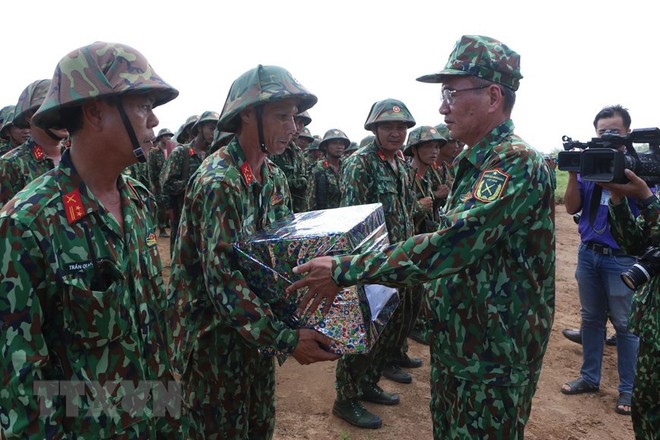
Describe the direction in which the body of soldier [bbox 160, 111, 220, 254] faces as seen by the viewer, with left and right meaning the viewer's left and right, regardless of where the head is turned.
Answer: facing the viewer and to the right of the viewer

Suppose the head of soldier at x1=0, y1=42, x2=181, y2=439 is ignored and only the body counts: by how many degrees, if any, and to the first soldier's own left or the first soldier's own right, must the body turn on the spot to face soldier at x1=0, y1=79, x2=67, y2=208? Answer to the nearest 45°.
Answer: approximately 135° to the first soldier's own left

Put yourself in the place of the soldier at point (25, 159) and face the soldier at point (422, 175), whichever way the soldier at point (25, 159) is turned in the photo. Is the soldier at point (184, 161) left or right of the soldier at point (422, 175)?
left

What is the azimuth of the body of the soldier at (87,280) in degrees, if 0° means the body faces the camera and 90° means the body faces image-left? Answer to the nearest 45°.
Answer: approximately 315°

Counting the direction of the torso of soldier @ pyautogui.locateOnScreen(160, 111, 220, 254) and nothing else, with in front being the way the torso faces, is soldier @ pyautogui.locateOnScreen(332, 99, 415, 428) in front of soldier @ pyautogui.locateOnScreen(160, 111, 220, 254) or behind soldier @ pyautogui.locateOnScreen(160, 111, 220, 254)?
in front

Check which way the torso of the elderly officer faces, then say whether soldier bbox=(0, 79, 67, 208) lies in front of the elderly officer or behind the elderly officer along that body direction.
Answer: in front

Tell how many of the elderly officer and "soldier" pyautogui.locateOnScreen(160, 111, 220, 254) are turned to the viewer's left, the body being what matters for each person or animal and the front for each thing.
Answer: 1

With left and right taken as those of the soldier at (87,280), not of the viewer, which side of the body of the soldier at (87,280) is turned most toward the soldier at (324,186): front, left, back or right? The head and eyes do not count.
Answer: left

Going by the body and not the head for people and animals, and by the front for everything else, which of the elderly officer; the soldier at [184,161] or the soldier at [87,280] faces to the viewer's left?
the elderly officer

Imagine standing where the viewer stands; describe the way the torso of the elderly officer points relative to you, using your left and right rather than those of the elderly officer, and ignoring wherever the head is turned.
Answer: facing to the left of the viewer

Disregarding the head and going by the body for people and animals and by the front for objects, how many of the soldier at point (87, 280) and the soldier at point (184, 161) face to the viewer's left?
0
